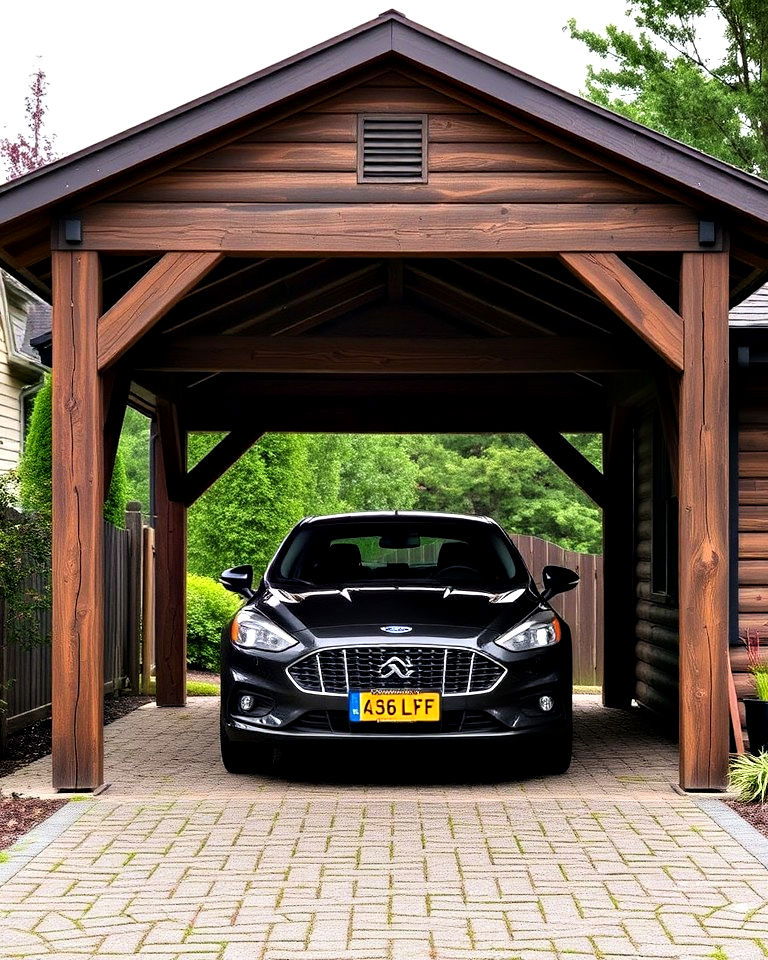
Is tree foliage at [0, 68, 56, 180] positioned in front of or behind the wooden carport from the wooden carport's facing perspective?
behind

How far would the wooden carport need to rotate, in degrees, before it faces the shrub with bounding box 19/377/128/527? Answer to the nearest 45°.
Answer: approximately 135° to its right

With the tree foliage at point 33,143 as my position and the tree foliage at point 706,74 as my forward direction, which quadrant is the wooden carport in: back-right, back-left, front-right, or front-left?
front-right

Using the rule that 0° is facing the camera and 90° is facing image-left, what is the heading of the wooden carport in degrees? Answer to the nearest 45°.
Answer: approximately 0°

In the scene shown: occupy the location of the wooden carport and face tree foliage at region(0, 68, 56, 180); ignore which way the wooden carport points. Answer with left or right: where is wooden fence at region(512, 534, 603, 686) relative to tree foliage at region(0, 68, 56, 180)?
right

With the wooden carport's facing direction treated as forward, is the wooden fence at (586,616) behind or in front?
behind
